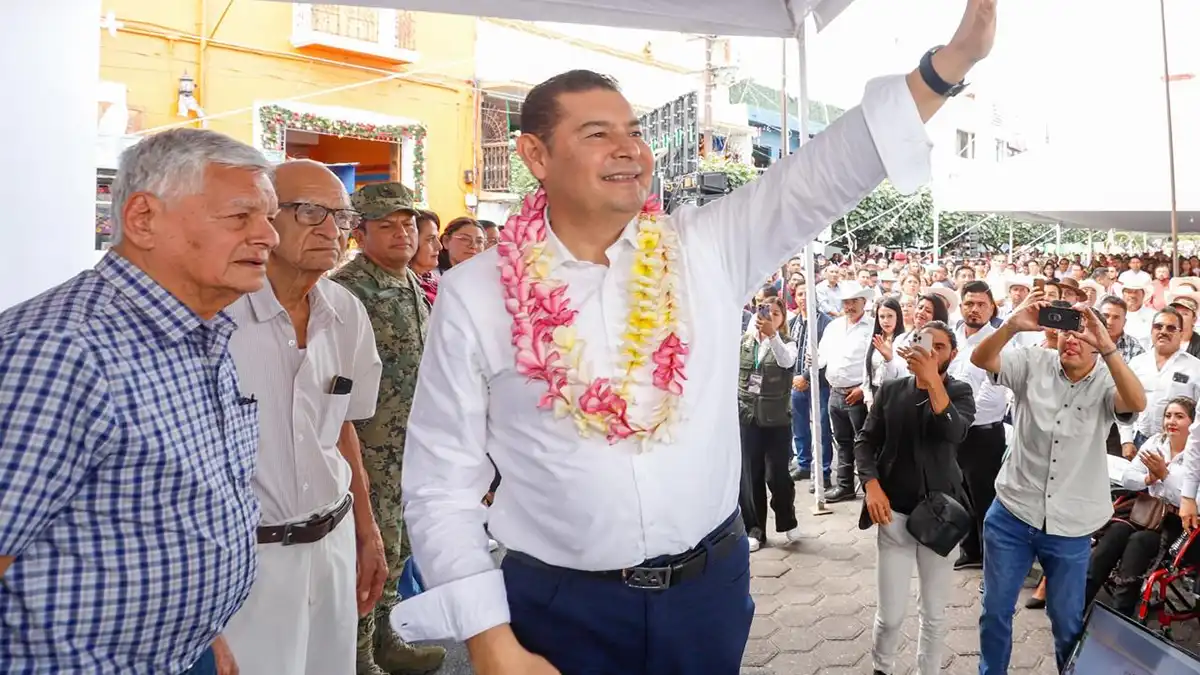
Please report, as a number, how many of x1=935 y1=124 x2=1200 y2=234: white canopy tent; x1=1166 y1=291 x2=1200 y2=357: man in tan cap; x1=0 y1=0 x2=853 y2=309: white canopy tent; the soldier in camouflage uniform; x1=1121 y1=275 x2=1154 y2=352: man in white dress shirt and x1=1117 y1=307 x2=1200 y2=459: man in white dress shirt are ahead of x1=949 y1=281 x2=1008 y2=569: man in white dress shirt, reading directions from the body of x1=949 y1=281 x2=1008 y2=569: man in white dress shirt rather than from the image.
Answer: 2

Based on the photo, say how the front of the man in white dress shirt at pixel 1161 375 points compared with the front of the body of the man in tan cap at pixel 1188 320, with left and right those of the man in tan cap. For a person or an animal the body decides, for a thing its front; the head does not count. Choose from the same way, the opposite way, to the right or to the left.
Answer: the same way

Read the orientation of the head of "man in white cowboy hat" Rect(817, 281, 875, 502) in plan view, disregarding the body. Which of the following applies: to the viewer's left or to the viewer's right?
to the viewer's left

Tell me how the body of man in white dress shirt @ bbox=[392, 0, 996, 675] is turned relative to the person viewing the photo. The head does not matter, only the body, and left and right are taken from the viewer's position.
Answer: facing the viewer and to the right of the viewer

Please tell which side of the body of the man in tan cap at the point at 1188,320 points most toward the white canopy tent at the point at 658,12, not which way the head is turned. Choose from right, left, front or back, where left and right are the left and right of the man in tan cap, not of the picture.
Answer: front

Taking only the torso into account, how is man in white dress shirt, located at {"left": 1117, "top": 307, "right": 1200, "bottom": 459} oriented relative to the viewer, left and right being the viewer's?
facing the viewer and to the left of the viewer

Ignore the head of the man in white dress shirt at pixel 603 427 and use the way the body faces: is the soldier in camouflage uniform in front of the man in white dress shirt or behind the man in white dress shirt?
behind

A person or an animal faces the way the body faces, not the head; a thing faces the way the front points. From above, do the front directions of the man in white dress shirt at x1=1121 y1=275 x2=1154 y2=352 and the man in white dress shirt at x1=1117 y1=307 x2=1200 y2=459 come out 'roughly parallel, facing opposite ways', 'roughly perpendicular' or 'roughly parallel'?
roughly parallel

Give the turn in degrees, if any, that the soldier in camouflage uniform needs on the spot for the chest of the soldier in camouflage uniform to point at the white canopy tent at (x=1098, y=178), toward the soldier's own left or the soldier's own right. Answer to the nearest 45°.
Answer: approximately 90° to the soldier's own left

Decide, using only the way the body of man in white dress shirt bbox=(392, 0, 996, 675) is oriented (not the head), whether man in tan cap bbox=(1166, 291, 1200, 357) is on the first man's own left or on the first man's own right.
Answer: on the first man's own left

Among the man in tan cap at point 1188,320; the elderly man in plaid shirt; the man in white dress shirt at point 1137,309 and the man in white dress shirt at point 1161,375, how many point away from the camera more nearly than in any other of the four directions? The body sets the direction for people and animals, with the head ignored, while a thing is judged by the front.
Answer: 0

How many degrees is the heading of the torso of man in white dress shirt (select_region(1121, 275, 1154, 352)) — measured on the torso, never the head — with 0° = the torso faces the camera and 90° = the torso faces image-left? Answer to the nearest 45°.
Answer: approximately 45°

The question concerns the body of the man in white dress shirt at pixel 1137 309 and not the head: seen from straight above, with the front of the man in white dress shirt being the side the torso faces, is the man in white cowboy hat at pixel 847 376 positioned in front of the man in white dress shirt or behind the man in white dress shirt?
in front

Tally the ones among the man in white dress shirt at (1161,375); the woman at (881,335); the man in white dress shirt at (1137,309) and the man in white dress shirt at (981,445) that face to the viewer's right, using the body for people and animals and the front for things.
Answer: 0

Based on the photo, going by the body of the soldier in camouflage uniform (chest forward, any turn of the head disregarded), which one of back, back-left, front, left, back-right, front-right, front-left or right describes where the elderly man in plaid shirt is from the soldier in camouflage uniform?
front-right

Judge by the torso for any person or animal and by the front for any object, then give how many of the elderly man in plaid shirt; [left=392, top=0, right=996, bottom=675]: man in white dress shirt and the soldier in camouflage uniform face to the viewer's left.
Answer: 0

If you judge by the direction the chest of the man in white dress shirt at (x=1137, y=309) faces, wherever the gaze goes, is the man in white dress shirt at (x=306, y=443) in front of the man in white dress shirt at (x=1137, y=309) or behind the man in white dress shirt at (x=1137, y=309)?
in front

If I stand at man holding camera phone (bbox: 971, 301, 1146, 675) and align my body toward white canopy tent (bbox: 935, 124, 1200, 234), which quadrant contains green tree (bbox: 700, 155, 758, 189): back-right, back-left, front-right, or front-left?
front-left

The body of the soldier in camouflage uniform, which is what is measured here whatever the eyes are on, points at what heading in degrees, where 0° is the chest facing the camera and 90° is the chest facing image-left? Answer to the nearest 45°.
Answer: approximately 315°

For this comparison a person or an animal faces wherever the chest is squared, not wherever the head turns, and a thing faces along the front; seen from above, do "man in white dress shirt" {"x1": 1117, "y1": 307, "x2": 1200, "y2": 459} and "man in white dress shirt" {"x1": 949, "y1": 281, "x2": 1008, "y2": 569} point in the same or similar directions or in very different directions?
same or similar directions
